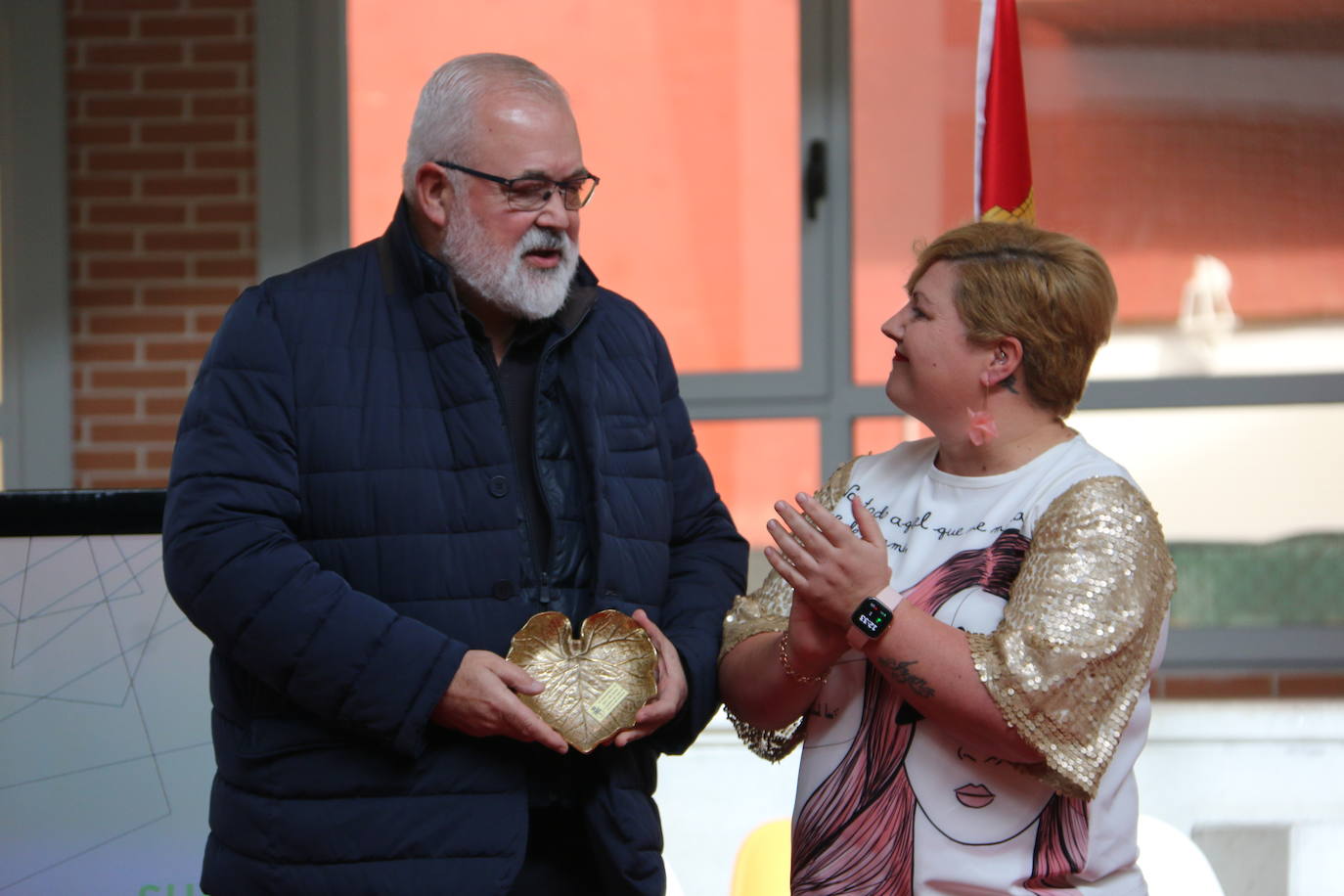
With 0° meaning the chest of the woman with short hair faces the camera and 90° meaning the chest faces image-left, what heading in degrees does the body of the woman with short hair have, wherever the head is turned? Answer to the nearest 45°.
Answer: approximately 45°

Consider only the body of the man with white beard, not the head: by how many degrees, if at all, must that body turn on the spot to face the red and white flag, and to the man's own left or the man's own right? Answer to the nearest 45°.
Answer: approximately 90° to the man's own left

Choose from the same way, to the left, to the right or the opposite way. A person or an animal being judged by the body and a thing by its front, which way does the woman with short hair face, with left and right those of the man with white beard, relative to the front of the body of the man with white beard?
to the right

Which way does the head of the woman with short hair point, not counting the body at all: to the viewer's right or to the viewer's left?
to the viewer's left

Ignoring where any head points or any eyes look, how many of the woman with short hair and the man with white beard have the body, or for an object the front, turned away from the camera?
0

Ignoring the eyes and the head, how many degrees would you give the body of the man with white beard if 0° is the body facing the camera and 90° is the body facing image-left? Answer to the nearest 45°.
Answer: approximately 315°

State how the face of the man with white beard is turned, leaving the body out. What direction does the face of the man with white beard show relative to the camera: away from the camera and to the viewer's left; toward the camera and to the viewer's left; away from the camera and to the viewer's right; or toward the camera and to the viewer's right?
toward the camera and to the viewer's right

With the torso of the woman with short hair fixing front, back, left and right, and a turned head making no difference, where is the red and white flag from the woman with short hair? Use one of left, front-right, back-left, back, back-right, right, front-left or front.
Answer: back-right
